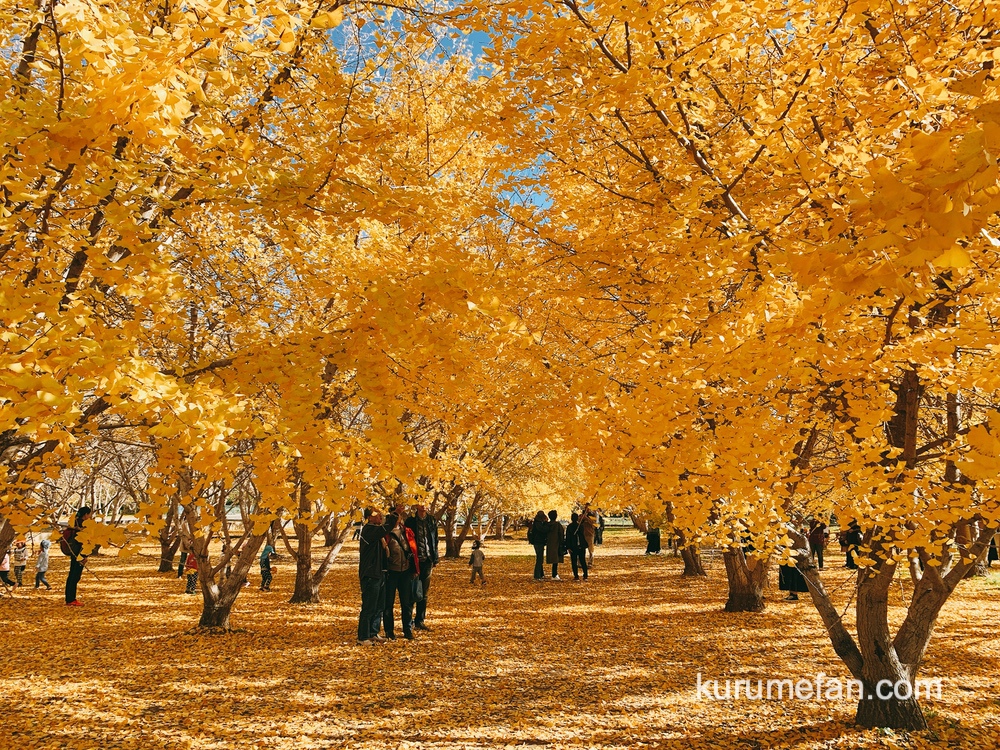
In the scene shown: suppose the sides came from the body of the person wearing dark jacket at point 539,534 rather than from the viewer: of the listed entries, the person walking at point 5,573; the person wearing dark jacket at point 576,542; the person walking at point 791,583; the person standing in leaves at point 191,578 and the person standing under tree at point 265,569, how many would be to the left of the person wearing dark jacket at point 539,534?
3

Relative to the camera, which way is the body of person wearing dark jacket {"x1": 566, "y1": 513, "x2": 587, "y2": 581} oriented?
away from the camera

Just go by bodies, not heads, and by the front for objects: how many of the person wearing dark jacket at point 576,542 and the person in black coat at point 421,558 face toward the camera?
1

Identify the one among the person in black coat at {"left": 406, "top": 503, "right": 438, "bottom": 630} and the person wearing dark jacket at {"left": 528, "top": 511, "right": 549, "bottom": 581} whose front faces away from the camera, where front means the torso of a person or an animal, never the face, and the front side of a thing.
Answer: the person wearing dark jacket

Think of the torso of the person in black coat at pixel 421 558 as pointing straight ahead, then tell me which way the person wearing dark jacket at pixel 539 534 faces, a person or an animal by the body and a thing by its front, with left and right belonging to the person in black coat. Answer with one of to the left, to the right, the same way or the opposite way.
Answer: the opposite way

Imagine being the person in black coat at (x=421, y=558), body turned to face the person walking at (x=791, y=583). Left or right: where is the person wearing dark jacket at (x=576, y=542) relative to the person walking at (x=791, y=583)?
left

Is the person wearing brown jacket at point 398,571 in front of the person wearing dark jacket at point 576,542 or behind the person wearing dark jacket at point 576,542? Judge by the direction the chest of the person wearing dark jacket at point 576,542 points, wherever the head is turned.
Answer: behind

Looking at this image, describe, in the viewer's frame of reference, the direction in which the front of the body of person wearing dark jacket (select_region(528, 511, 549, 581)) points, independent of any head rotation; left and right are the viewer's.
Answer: facing away from the viewer

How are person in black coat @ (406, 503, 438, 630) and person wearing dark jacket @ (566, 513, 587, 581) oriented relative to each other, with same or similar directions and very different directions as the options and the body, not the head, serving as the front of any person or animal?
very different directions

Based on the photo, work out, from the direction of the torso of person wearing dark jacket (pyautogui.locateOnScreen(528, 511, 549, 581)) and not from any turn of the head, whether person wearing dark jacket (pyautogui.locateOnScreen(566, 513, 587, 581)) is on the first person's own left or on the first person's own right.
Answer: on the first person's own right

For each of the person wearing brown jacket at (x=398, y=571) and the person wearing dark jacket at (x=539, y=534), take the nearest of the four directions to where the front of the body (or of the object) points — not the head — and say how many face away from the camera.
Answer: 1
